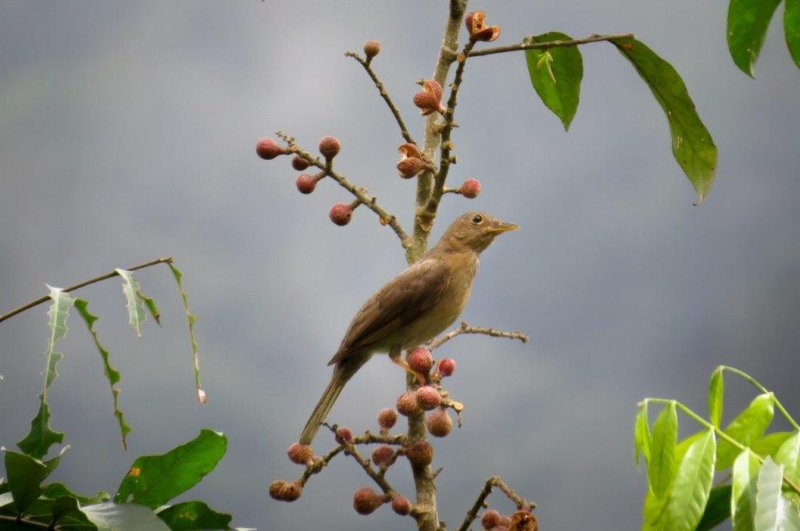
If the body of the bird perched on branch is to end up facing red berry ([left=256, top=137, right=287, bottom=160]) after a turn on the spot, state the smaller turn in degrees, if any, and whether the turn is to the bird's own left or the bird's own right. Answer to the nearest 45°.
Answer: approximately 135° to the bird's own right

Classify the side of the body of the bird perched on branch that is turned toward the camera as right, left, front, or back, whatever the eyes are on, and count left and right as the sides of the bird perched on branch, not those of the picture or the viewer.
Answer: right
